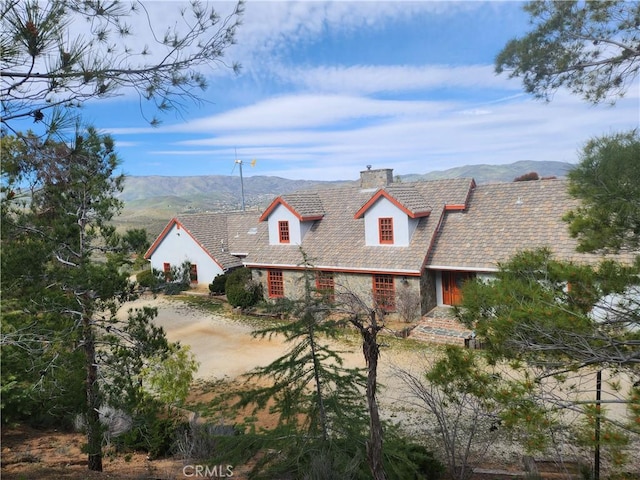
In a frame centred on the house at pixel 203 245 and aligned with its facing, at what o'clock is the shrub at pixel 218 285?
The shrub is roughly at 10 o'clock from the house.

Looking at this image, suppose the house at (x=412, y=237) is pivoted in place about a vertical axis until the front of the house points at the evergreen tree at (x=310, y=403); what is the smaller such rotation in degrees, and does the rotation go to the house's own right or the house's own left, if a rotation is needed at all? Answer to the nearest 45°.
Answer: approximately 45° to the house's own left

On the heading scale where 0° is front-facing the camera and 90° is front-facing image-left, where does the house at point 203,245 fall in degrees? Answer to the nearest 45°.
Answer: approximately 45°

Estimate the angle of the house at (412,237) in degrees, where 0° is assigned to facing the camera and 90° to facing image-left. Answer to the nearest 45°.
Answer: approximately 45°

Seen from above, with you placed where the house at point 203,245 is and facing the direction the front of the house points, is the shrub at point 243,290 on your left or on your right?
on your left
